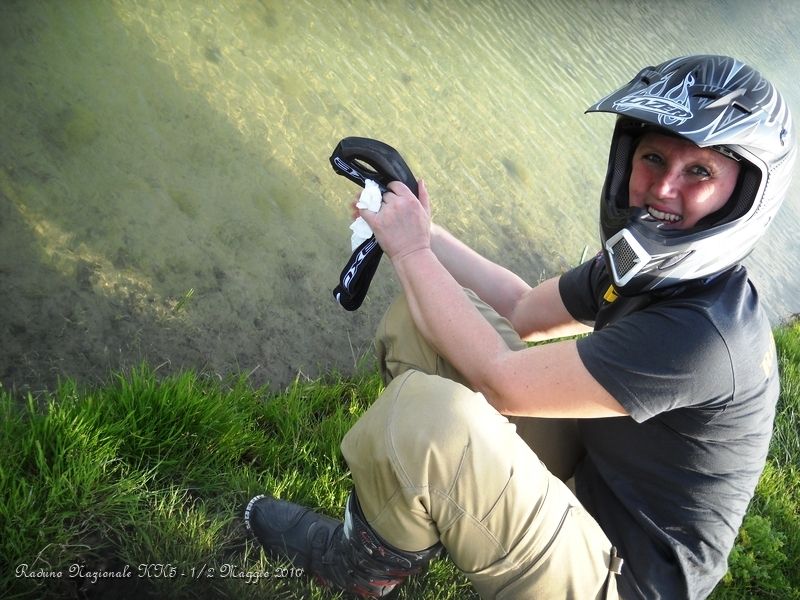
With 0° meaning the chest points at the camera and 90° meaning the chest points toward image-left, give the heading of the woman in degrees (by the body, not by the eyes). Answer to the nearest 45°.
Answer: approximately 90°
